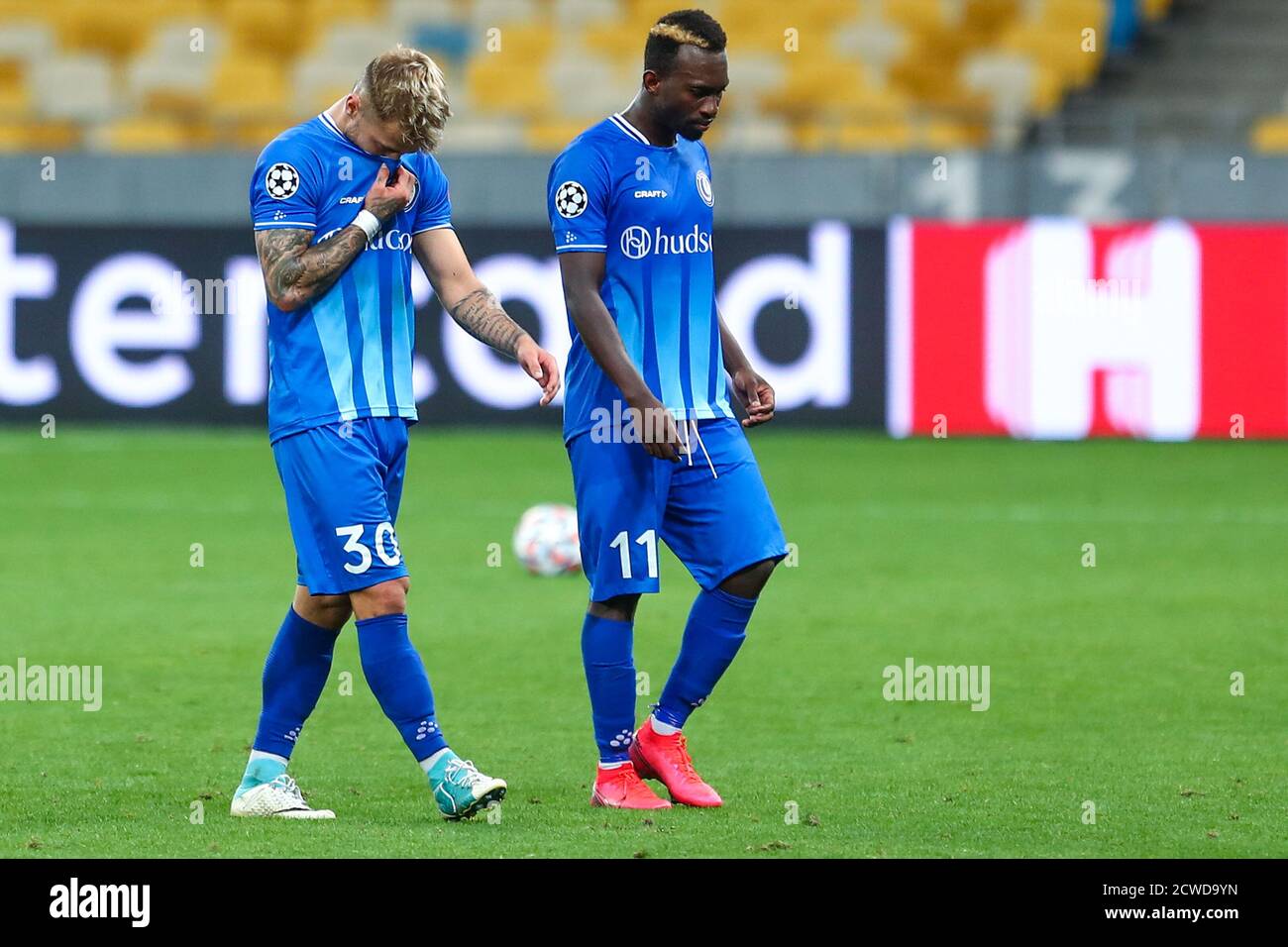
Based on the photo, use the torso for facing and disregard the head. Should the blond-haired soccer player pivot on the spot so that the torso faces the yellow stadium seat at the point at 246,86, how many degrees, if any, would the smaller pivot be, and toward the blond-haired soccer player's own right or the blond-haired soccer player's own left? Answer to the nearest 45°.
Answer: approximately 135° to the blond-haired soccer player's own left

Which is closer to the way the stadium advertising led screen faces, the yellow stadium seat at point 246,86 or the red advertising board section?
the red advertising board section

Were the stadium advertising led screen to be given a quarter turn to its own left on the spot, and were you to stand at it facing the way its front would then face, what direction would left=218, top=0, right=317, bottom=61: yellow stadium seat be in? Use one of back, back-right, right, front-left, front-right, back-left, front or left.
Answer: left

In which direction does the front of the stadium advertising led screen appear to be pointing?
toward the camera

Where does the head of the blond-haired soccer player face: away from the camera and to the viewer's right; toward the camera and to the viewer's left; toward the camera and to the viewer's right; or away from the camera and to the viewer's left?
toward the camera and to the viewer's right

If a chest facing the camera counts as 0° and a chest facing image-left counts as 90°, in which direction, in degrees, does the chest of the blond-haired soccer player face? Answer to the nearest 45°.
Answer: approximately 315°

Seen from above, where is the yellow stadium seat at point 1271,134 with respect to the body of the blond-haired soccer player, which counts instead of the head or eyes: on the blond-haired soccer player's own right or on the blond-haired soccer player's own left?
on the blond-haired soccer player's own left

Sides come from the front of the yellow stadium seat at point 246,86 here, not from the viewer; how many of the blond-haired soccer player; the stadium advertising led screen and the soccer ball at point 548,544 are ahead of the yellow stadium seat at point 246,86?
3

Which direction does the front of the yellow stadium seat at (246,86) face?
toward the camera

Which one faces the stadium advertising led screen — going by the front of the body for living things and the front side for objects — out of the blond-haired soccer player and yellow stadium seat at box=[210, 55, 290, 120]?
the yellow stadium seat

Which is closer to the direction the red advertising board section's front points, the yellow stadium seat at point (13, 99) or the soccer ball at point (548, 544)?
the soccer ball

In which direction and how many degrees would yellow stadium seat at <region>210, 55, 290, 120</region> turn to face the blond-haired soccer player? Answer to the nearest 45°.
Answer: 0° — it already faces them

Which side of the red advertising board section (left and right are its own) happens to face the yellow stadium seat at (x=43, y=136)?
right

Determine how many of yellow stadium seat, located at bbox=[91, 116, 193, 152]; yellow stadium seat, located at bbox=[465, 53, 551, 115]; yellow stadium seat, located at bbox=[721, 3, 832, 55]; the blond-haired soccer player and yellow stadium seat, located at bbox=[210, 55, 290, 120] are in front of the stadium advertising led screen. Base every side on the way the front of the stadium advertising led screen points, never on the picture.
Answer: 1

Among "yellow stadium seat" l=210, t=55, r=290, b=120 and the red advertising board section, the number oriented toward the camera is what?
2

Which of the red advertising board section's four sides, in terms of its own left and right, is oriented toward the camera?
front
